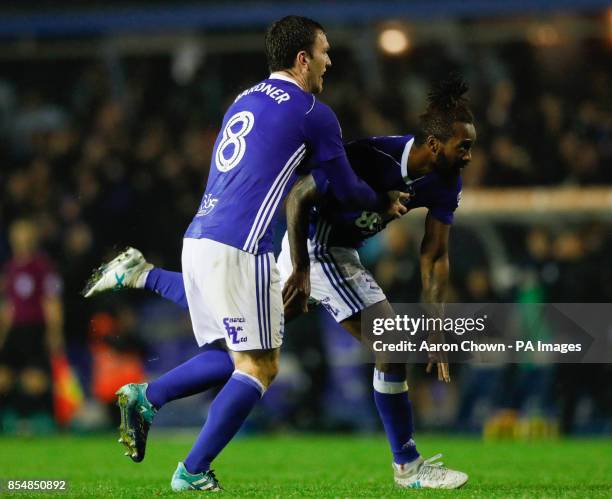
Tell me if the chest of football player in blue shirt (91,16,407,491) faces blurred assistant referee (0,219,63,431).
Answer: no

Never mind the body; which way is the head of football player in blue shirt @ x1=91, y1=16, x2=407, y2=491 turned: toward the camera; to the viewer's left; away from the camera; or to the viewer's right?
to the viewer's right

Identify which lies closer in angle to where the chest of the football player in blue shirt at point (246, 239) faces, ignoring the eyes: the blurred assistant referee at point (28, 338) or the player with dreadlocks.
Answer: the player with dreadlocks

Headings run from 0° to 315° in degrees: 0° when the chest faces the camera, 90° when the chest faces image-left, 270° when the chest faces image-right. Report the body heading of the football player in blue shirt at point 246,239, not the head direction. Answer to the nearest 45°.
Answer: approximately 225°

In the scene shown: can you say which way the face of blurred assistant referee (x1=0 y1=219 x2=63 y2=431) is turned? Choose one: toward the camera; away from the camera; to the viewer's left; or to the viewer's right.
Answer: toward the camera

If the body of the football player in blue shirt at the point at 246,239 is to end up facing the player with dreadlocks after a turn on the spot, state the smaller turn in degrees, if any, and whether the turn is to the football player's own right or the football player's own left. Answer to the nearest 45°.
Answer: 0° — they already face them
